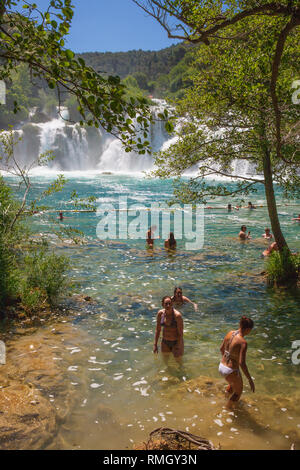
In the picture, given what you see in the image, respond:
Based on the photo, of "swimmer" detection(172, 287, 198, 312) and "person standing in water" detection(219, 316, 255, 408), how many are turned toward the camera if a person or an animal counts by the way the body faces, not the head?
1

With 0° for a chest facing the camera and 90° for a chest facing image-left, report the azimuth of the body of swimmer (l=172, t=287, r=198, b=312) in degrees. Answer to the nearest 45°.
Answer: approximately 0°

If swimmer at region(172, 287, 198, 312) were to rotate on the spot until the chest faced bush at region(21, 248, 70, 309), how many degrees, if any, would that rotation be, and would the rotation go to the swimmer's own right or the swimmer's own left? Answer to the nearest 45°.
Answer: approximately 90° to the swimmer's own right
